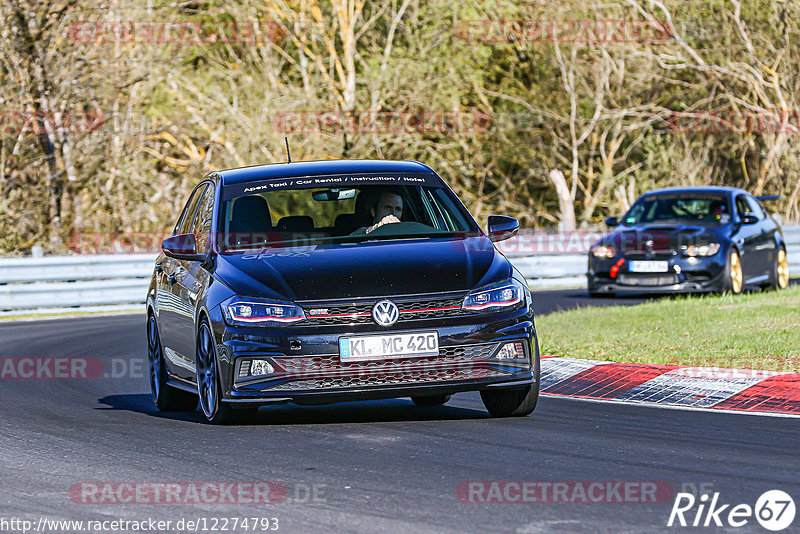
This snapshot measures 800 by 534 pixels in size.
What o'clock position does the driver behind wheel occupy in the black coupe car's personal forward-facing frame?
The driver behind wheel is roughly at 11 o'clock from the black coupe car.

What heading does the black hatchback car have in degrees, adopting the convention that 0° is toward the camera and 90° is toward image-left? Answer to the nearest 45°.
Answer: approximately 0°

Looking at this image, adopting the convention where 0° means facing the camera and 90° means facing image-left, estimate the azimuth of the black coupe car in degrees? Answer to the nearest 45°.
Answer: approximately 45°

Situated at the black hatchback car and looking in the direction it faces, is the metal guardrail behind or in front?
behind
